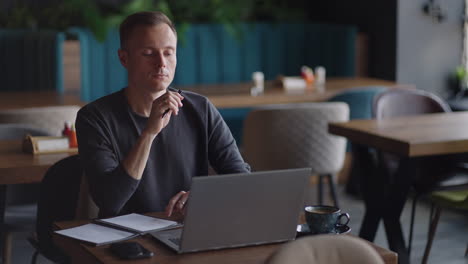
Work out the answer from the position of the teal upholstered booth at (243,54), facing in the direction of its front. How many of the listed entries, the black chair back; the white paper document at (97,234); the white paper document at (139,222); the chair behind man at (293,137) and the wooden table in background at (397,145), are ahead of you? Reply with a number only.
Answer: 5

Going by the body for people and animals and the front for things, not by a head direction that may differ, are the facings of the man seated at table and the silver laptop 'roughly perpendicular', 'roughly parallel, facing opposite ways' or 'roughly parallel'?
roughly parallel, facing opposite ways

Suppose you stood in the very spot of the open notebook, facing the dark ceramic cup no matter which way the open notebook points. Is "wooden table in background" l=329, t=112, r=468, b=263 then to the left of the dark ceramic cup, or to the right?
left

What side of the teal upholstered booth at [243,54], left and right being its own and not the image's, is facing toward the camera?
front

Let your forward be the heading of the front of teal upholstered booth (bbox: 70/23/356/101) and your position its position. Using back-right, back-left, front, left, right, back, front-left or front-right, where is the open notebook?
front

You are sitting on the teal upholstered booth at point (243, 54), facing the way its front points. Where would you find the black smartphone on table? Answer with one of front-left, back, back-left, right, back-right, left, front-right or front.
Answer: front

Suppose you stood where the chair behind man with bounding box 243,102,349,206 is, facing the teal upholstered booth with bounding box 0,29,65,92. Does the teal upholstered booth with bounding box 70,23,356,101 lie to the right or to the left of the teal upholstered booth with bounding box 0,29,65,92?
right

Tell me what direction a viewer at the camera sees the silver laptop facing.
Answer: facing away from the viewer and to the left of the viewer

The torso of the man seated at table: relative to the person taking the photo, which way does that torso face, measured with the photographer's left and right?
facing the viewer and to the right of the viewer

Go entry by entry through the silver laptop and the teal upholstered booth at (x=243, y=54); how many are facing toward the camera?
1

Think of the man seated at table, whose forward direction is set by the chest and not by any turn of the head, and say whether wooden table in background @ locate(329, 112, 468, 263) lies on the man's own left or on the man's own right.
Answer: on the man's own left

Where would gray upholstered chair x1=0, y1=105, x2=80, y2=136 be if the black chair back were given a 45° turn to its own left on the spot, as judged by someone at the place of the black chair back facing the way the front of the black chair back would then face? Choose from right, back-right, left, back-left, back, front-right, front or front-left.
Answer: left

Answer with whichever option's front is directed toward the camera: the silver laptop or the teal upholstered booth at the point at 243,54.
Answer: the teal upholstered booth

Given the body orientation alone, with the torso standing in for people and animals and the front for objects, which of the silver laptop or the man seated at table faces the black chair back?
the silver laptop

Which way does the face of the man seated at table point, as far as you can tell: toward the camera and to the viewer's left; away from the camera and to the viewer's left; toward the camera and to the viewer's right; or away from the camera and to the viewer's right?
toward the camera and to the viewer's right
